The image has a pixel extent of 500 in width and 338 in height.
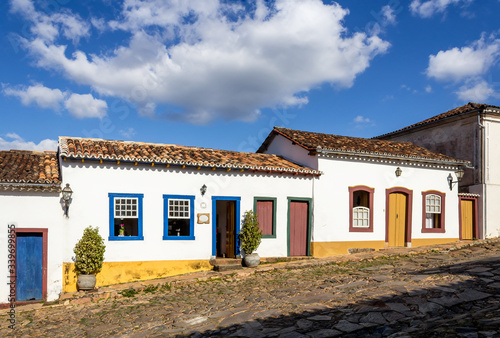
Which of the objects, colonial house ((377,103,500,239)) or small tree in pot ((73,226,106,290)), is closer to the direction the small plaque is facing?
the small tree in pot

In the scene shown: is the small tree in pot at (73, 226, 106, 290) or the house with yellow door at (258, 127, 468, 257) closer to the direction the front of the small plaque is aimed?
the small tree in pot

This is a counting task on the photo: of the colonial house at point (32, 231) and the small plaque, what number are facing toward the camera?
2

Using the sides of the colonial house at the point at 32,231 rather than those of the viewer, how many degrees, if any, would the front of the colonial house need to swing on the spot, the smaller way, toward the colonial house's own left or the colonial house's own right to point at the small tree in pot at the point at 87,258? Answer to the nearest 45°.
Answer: approximately 90° to the colonial house's own left

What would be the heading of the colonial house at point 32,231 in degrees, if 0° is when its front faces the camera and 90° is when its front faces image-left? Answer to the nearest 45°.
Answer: approximately 0°
